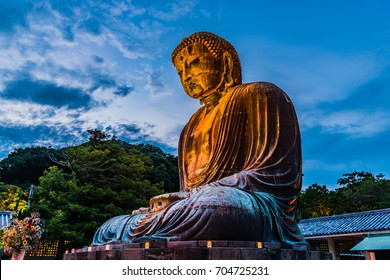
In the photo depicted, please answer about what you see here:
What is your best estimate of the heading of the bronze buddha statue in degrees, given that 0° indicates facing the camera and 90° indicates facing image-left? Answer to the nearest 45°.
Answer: approximately 45°

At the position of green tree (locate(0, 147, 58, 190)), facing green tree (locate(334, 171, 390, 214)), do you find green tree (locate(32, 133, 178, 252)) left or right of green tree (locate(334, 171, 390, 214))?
right

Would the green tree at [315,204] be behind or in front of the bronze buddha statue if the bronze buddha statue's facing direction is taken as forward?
behind

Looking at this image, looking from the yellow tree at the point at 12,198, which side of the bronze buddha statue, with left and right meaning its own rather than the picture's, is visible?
right

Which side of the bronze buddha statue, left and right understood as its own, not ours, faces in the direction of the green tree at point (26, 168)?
right

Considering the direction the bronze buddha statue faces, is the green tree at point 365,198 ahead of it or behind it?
behind

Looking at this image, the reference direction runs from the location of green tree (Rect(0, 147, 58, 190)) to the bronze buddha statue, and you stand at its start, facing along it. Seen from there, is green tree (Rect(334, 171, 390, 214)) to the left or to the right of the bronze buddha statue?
left

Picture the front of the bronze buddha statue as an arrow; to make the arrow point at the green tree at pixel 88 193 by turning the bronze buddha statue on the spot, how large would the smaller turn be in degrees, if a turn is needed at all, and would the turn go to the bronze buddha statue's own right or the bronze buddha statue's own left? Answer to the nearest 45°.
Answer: approximately 90° to the bronze buddha statue's own right
